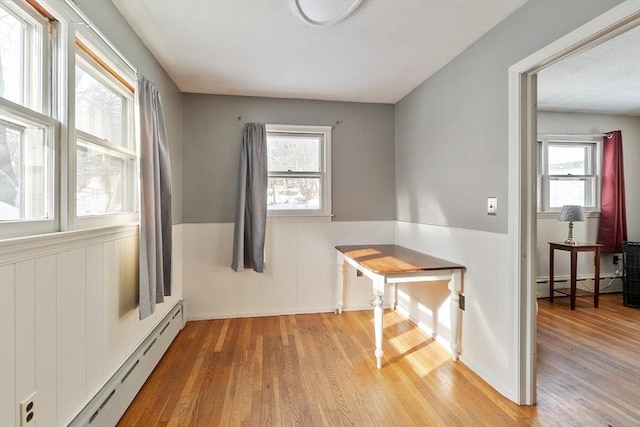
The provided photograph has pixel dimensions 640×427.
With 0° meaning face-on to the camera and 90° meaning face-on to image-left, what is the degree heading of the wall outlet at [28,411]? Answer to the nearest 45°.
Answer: approximately 315°

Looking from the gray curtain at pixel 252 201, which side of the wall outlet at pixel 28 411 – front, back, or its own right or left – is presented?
left

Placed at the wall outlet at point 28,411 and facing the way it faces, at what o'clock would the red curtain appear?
The red curtain is roughly at 11 o'clock from the wall outlet.

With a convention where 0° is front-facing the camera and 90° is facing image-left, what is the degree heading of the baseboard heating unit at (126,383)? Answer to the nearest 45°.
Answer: approximately 315°

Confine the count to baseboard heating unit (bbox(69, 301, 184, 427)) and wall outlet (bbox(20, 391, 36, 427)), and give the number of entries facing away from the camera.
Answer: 0

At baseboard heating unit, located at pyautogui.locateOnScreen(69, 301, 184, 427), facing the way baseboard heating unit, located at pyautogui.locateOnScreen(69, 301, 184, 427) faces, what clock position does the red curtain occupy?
The red curtain is roughly at 11 o'clock from the baseboard heating unit.

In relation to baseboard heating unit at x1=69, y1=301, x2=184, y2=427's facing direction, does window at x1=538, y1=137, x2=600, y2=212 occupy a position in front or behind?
in front

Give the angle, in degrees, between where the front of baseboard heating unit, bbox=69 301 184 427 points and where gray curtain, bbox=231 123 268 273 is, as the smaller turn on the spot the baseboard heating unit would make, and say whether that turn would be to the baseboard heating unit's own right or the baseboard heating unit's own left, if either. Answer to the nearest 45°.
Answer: approximately 90° to the baseboard heating unit's own left

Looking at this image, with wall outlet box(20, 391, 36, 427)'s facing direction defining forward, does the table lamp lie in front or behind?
in front
